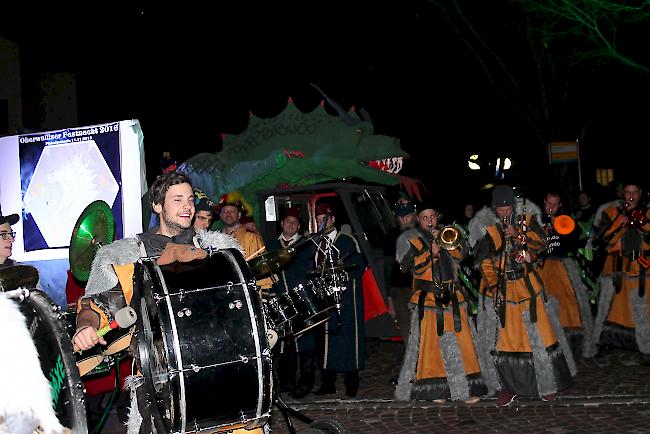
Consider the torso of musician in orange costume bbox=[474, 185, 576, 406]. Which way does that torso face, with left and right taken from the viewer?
facing the viewer

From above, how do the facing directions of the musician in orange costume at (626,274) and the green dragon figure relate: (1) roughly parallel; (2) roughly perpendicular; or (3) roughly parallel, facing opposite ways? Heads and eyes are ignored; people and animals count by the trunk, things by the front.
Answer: roughly perpendicular

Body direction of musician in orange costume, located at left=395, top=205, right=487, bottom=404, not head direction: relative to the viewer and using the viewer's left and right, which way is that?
facing the viewer and to the right of the viewer

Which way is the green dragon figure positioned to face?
to the viewer's right

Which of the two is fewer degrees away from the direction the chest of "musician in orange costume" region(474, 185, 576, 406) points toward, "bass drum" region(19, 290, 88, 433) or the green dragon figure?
the bass drum

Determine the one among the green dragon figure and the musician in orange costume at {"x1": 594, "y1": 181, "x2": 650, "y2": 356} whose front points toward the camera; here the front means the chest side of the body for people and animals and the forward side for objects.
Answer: the musician in orange costume

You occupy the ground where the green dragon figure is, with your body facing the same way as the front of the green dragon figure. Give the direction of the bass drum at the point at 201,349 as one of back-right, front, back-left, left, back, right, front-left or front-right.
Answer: right

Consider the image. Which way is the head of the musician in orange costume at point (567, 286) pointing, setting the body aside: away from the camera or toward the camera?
toward the camera

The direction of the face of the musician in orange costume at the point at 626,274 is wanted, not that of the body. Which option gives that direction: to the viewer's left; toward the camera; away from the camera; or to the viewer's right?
toward the camera

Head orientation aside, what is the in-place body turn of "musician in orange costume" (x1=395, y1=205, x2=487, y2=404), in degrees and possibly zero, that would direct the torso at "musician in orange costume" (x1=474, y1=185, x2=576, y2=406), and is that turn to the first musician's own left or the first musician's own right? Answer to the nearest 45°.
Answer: approximately 45° to the first musician's own left

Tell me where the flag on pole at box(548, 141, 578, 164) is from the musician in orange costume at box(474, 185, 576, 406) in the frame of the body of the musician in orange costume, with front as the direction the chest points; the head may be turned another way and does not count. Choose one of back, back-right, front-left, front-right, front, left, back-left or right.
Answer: back

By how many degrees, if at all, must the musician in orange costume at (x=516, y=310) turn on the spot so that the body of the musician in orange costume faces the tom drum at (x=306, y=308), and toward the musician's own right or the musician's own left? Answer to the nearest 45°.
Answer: approximately 45° to the musician's own right

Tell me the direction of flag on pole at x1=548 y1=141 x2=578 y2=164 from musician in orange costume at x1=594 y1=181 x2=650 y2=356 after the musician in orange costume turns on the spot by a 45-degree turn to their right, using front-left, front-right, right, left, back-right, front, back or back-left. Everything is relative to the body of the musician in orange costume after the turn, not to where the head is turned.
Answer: back-right

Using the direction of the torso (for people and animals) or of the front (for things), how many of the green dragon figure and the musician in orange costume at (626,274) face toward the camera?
1

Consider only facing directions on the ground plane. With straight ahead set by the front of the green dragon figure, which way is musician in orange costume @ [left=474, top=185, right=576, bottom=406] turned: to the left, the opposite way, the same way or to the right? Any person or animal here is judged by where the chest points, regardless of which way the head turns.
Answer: to the right

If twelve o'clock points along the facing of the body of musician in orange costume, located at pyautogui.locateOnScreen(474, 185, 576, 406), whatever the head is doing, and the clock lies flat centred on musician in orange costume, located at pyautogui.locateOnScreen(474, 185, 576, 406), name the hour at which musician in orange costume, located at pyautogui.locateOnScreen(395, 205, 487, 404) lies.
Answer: musician in orange costume, located at pyautogui.locateOnScreen(395, 205, 487, 404) is roughly at 3 o'clock from musician in orange costume, located at pyautogui.locateOnScreen(474, 185, 576, 406).

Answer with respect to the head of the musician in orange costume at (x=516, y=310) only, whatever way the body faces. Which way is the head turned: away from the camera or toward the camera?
toward the camera

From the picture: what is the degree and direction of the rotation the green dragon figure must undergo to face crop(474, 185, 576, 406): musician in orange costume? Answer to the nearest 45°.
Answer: approximately 90° to its right

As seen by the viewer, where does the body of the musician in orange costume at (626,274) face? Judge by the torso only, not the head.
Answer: toward the camera
